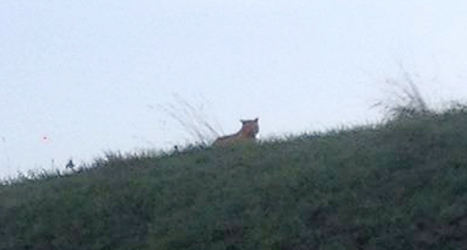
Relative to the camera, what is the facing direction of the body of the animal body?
to the viewer's right
